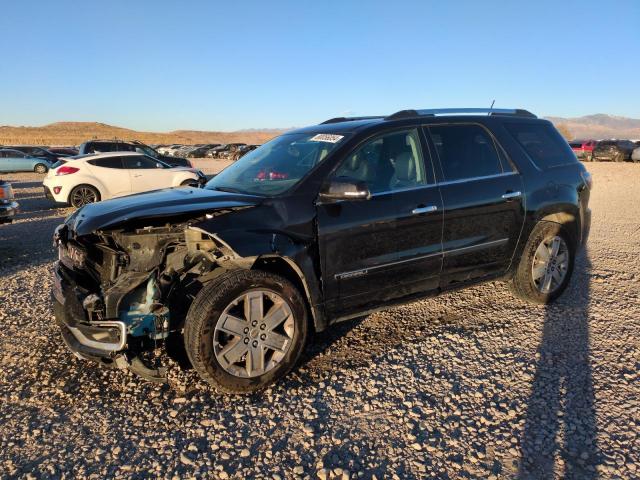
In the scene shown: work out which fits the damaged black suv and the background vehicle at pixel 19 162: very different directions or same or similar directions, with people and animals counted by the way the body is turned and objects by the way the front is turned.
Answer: very different directions

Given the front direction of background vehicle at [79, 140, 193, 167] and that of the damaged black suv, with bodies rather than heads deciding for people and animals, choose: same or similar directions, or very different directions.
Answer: very different directions

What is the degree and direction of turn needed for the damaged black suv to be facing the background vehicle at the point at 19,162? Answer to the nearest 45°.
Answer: approximately 90° to its right

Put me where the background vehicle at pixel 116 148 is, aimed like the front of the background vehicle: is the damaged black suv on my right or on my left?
on my right

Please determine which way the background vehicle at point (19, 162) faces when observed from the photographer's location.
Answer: facing to the right of the viewer

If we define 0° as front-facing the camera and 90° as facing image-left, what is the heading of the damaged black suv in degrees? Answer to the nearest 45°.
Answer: approximately 45°

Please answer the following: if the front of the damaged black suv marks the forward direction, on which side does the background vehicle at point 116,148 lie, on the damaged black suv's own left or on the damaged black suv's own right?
on the damaged black suv's own right

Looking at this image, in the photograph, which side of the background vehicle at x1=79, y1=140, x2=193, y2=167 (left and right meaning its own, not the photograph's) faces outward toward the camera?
right

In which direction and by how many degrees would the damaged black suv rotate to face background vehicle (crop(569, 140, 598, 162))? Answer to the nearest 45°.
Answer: approximately 180°

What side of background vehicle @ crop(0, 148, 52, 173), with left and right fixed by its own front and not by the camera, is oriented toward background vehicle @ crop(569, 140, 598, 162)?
front
